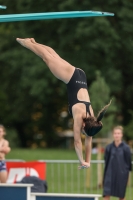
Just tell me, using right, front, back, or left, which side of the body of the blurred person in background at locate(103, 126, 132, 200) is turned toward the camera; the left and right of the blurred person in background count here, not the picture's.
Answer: front

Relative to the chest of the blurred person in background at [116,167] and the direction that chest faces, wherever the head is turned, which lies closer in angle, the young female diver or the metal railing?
the young female diver

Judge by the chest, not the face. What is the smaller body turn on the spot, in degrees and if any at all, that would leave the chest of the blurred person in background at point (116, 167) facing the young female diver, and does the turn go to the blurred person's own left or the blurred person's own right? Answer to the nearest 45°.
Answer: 0° — they already face them
